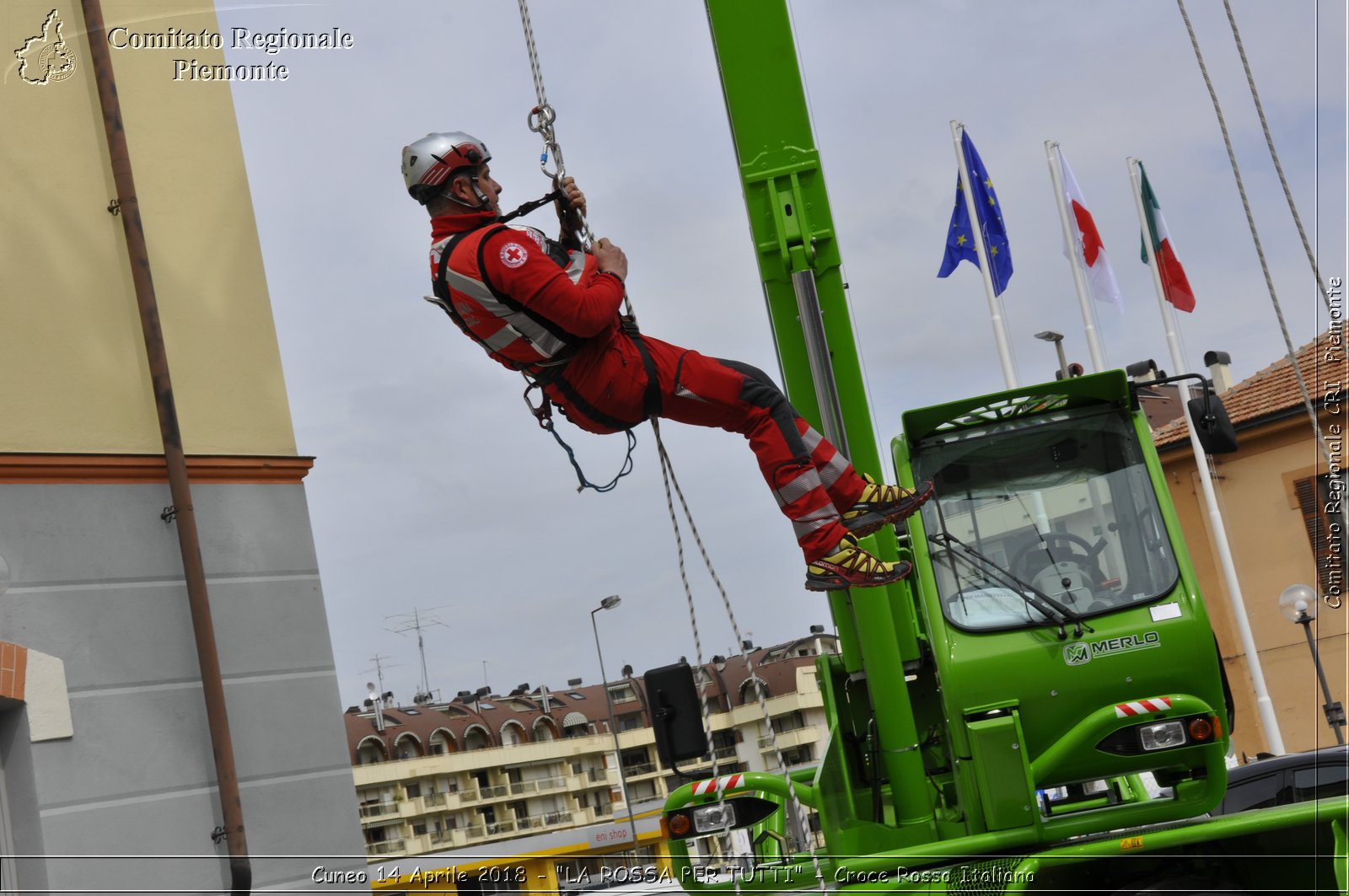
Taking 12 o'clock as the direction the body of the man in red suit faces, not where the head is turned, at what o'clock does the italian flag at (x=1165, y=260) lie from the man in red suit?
The italian flag is roughly at 10 o'clock from the man in red suit.

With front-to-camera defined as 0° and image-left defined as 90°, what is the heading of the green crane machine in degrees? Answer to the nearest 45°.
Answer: approximately 0°

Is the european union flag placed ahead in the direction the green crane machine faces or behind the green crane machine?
behind

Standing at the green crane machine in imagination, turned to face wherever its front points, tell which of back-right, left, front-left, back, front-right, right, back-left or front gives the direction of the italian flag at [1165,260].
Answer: back

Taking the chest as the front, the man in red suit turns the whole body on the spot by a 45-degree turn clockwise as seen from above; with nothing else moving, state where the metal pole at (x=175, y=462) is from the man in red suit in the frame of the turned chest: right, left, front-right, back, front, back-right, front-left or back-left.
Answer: back

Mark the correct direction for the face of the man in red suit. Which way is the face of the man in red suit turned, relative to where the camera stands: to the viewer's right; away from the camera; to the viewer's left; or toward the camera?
to the viewer's right

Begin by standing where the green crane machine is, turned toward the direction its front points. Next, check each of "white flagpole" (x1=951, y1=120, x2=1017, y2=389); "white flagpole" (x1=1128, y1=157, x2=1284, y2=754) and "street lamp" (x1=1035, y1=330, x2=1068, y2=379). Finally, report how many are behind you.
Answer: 3

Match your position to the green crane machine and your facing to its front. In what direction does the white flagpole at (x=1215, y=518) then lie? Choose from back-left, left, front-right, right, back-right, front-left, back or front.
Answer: back

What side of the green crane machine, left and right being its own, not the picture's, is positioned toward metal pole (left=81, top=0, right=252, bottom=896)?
right

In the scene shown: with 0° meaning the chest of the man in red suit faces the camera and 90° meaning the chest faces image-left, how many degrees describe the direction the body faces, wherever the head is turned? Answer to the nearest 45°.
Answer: approximately 270°

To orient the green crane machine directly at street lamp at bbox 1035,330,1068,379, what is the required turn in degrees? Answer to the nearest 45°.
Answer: approximately 180°

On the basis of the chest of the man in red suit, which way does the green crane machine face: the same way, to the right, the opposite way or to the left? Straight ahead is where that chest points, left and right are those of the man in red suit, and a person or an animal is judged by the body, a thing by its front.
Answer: to the right

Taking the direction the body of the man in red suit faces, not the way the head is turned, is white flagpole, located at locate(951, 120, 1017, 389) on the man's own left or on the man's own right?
on the man's own left

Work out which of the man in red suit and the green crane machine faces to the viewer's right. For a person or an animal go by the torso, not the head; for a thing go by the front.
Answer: the man in red suit

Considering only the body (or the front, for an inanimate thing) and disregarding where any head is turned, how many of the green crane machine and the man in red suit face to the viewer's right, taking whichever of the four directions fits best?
1

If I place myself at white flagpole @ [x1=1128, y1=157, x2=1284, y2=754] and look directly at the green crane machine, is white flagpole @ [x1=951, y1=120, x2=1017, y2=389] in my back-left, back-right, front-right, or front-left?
front-right

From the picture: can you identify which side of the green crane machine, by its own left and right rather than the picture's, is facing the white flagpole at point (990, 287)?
back

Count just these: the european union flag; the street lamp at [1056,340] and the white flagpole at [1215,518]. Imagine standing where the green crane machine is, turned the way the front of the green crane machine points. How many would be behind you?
3
